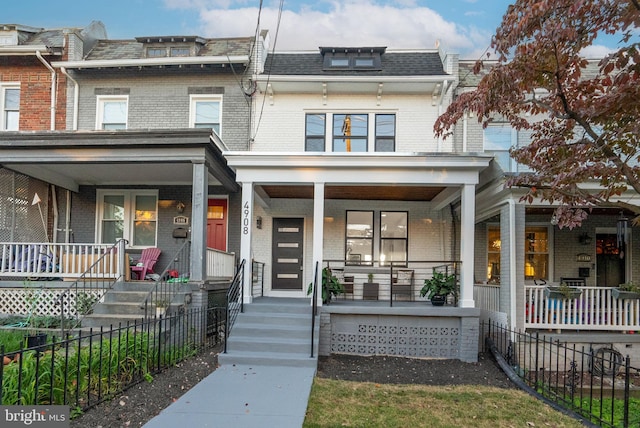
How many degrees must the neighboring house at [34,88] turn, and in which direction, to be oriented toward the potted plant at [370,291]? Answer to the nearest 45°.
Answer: approximately 45° to its left

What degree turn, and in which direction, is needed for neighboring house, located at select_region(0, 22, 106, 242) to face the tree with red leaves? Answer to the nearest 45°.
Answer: approximately 45° to its left

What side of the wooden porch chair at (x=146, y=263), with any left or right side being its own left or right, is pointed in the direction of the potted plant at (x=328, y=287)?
left

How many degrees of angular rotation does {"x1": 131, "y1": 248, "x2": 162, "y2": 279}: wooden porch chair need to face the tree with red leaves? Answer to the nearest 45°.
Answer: approximately 90° to its left

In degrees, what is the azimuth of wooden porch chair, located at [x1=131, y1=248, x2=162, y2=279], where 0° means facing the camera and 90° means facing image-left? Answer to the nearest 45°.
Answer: approximately 45°

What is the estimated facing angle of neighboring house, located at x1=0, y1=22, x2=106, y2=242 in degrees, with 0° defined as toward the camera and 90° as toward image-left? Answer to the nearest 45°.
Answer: approximately 0°

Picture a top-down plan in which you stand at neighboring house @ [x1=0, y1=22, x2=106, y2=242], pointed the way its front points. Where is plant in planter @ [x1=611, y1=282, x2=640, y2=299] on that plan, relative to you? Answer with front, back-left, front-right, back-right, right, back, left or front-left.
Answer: front-left
